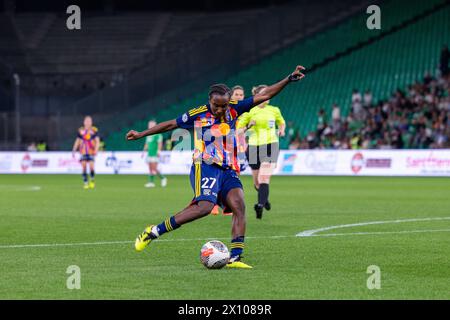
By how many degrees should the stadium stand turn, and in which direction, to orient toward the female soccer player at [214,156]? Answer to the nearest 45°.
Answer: approximately 45° to its left

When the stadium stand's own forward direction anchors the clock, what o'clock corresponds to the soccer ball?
The soccer ball is roughly at 11 o'clock from the stadium stand.

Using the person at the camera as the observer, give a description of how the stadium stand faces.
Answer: facing the viewer and to the left of the viewer
